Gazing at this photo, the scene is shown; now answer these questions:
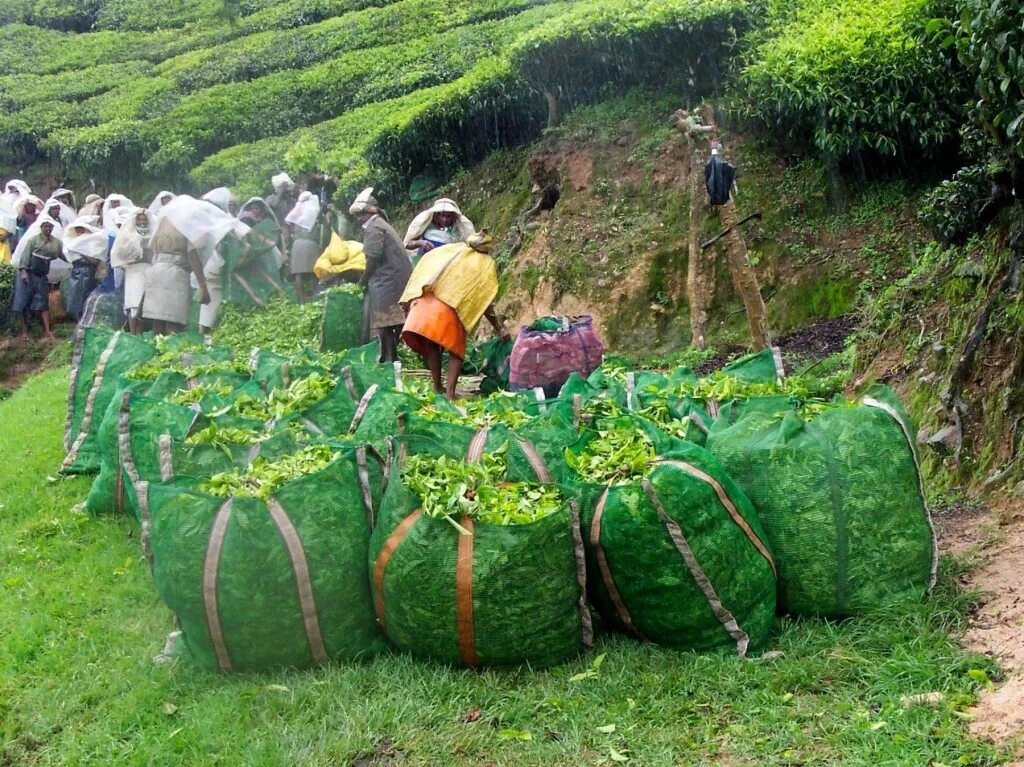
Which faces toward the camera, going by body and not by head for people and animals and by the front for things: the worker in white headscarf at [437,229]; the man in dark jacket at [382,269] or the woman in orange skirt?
the worker in white headscarf

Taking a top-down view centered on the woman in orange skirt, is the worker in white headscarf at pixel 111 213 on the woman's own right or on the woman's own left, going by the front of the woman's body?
on the woman's own left

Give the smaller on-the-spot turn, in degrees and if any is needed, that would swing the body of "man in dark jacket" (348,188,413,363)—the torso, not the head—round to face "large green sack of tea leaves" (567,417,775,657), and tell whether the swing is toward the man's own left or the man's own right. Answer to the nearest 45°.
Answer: approximately 90° to the man's own left

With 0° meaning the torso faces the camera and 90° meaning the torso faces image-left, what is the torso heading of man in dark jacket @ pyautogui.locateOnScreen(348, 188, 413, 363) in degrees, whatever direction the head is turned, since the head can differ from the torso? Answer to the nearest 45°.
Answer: approximately 90°

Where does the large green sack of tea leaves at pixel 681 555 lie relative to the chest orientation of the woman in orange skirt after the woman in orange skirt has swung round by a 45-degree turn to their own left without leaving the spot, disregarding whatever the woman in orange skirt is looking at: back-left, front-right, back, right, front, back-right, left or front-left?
back

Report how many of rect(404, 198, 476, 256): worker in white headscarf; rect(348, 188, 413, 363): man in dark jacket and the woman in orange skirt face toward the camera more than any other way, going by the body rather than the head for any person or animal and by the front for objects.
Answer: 1

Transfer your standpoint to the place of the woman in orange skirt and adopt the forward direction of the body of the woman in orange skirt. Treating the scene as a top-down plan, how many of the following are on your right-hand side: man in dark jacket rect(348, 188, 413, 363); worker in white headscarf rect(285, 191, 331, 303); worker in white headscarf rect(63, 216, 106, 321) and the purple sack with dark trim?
1

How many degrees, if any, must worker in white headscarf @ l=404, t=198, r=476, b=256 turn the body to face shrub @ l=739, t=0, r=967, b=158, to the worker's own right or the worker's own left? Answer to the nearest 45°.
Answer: approximately 90° to the worker's own left

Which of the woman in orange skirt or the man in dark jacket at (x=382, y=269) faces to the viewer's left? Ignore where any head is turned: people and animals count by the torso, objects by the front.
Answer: the man in dark jacket

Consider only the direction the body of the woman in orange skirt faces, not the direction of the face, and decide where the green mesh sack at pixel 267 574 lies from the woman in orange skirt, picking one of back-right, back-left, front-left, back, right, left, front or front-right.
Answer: back-right

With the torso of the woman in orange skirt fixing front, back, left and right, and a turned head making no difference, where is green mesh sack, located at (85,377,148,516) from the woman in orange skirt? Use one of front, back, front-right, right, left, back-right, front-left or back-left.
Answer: back

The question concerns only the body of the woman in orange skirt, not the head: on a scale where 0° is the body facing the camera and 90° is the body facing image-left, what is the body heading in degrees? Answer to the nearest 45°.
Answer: approximately 225°

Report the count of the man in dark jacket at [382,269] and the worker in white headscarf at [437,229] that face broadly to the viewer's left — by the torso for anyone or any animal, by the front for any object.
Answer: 1
